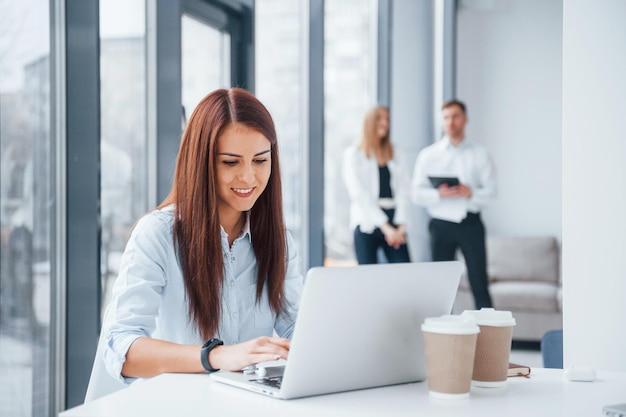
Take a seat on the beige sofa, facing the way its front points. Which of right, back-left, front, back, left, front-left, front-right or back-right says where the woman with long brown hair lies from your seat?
front

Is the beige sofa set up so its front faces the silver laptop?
yes

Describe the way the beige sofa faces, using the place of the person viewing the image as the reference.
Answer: facing the viewer

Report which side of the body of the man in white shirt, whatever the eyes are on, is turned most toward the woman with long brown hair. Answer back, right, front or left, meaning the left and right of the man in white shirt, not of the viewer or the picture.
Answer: front

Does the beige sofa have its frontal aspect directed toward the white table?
yes

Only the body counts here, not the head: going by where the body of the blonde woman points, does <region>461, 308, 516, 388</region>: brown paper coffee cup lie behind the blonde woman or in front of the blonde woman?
in front

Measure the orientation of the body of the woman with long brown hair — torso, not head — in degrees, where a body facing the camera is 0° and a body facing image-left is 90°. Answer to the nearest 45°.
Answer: approximately 315°

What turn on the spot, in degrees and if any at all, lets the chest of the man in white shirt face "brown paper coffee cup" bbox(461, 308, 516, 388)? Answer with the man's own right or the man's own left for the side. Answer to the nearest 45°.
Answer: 0° — they already face it

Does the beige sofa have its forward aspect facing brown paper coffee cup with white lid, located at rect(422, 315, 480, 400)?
yes

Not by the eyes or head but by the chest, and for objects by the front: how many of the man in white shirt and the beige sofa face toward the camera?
2

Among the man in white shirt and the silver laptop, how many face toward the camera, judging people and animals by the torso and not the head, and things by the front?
1

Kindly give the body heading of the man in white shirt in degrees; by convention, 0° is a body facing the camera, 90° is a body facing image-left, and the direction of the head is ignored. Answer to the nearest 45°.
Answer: approximately 0°
